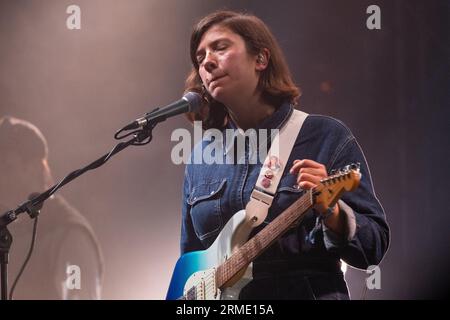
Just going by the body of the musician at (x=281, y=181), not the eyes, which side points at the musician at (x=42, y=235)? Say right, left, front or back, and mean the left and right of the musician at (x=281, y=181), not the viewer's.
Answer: right

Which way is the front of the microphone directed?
to the viewer's right

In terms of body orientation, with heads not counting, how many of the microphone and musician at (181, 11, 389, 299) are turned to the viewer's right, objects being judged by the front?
1

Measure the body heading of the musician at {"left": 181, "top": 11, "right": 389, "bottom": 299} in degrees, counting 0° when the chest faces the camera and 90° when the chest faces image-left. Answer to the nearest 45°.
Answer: approximately 45°
